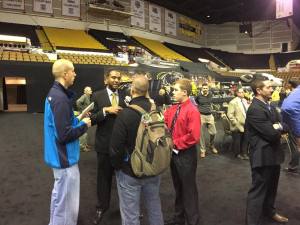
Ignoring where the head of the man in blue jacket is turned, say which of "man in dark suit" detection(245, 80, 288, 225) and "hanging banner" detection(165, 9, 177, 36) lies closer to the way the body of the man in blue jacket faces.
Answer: the man in dark suit

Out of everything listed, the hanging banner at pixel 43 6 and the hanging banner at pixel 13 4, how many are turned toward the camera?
2

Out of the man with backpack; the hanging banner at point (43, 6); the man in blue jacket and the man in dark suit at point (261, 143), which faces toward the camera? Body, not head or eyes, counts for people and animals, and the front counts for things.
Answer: the hanging banner

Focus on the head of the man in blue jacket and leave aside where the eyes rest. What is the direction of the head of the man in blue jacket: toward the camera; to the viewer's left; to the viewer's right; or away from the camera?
to the viewer's right

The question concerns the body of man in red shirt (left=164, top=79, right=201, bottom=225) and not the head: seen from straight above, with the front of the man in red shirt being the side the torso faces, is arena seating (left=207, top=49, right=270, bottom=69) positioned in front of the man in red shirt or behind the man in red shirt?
behind

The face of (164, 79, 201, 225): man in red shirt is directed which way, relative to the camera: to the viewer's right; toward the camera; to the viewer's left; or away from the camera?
to the viewer's left

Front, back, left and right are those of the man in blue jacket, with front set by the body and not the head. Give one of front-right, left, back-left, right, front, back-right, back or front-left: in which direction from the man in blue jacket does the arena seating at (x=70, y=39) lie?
left

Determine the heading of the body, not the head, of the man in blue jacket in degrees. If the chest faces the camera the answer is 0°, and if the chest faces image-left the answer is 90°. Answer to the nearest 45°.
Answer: approximately 270°
